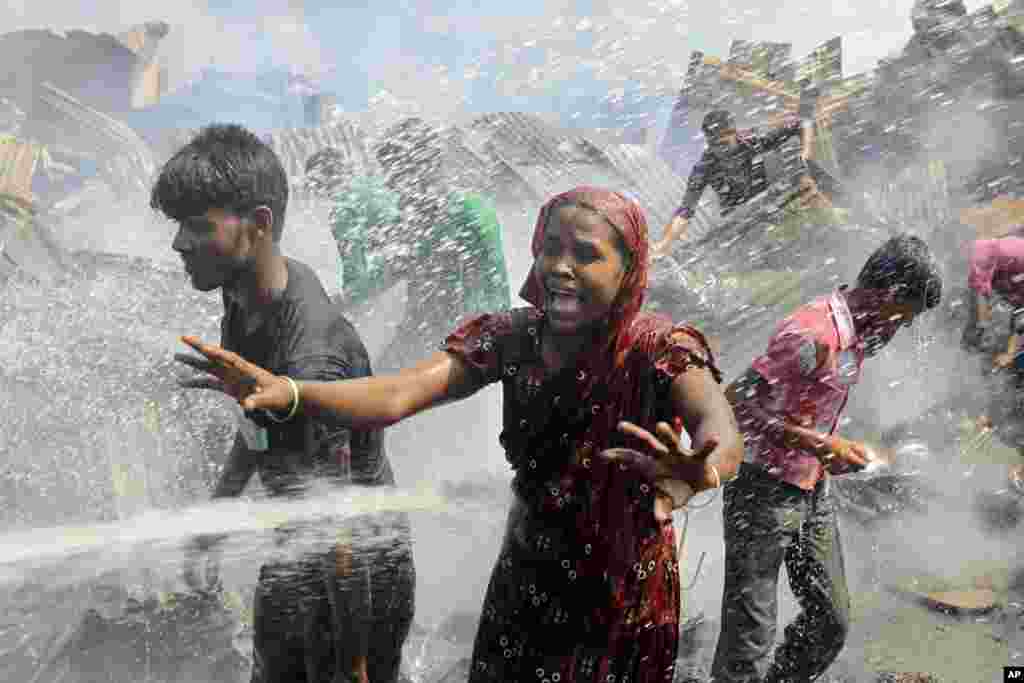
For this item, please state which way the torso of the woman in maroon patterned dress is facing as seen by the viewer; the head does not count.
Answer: toward the camera

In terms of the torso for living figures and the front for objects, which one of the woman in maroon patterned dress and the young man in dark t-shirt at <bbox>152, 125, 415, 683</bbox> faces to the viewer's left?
the young man in dark t-shirt

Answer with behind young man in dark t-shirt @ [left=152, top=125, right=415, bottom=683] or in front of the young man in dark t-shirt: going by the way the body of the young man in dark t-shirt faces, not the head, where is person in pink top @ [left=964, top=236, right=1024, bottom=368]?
behind

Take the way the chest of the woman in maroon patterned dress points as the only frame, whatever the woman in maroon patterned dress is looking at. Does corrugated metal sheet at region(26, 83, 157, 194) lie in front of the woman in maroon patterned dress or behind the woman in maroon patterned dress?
behind

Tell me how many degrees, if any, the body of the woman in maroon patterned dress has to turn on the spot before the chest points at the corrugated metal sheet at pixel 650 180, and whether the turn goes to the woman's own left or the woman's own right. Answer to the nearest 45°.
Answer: approximately 180°

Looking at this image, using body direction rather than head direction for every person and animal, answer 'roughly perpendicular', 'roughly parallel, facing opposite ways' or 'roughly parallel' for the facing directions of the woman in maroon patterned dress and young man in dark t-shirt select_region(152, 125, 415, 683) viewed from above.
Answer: roughly perpendicular

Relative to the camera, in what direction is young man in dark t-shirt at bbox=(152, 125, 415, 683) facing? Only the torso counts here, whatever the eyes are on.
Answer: to the viewer's left

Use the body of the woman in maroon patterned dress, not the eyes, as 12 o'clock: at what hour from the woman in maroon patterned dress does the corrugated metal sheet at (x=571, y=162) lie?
The corrugated metal sheet is roughly at 6 o'clock from the woman in maroon patterned dress.

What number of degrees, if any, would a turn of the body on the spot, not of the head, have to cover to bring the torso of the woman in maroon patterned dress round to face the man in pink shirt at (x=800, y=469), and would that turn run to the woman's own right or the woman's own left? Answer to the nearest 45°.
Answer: approximately 135° to the woman's own left

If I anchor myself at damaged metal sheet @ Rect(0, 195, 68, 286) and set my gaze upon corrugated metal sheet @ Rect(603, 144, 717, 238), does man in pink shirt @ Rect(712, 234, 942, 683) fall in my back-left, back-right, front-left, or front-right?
front-right

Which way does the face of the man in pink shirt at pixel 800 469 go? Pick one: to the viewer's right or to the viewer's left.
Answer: to the viewer's right

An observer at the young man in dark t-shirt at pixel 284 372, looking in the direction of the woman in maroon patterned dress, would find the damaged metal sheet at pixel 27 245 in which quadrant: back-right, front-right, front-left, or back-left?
back-left

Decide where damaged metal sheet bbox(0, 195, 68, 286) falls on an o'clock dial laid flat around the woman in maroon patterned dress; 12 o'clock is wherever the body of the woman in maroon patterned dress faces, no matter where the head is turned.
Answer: The damaged metal sheet is roughly at 5 o'clock from the woman in maroon patterned dress.

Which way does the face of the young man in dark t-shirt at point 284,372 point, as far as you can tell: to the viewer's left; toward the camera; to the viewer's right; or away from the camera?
to the viewer's left
